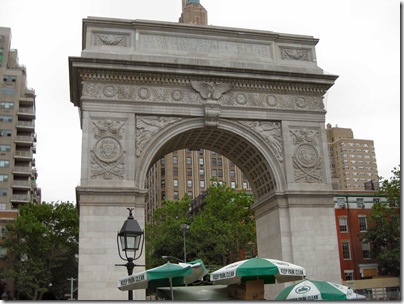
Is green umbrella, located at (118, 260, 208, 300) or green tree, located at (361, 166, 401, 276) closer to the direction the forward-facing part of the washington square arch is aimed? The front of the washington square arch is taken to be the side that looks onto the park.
the green umbrella

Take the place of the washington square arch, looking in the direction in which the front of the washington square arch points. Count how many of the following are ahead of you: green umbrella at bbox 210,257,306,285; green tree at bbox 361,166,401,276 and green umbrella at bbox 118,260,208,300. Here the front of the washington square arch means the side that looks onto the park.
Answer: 2

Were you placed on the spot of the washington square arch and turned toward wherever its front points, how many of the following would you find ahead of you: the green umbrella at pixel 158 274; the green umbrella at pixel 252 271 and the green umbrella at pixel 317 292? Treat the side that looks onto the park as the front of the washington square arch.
3

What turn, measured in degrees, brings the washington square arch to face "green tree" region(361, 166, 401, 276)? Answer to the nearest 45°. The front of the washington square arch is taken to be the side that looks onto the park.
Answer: approximately 135° to its left

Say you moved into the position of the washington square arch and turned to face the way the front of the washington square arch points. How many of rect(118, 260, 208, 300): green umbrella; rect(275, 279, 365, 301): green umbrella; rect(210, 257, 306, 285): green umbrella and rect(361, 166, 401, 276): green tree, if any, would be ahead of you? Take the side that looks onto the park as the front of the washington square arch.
3

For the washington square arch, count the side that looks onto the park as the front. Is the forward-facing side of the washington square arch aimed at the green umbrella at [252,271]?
yes

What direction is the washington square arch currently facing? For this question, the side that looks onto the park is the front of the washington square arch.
toward the camera

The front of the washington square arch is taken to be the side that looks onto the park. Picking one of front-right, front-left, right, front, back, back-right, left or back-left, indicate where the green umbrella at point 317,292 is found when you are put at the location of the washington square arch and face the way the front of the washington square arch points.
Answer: front

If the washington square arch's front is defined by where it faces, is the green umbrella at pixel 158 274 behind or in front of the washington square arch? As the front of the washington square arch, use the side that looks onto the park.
in front

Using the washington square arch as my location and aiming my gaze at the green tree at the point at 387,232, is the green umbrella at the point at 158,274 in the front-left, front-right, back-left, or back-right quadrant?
back-right

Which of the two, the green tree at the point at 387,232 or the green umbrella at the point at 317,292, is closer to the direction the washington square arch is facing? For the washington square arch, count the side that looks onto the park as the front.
the green umbrella

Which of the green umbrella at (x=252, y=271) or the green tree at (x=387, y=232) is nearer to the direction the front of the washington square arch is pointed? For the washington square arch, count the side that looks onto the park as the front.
the green umbrella
